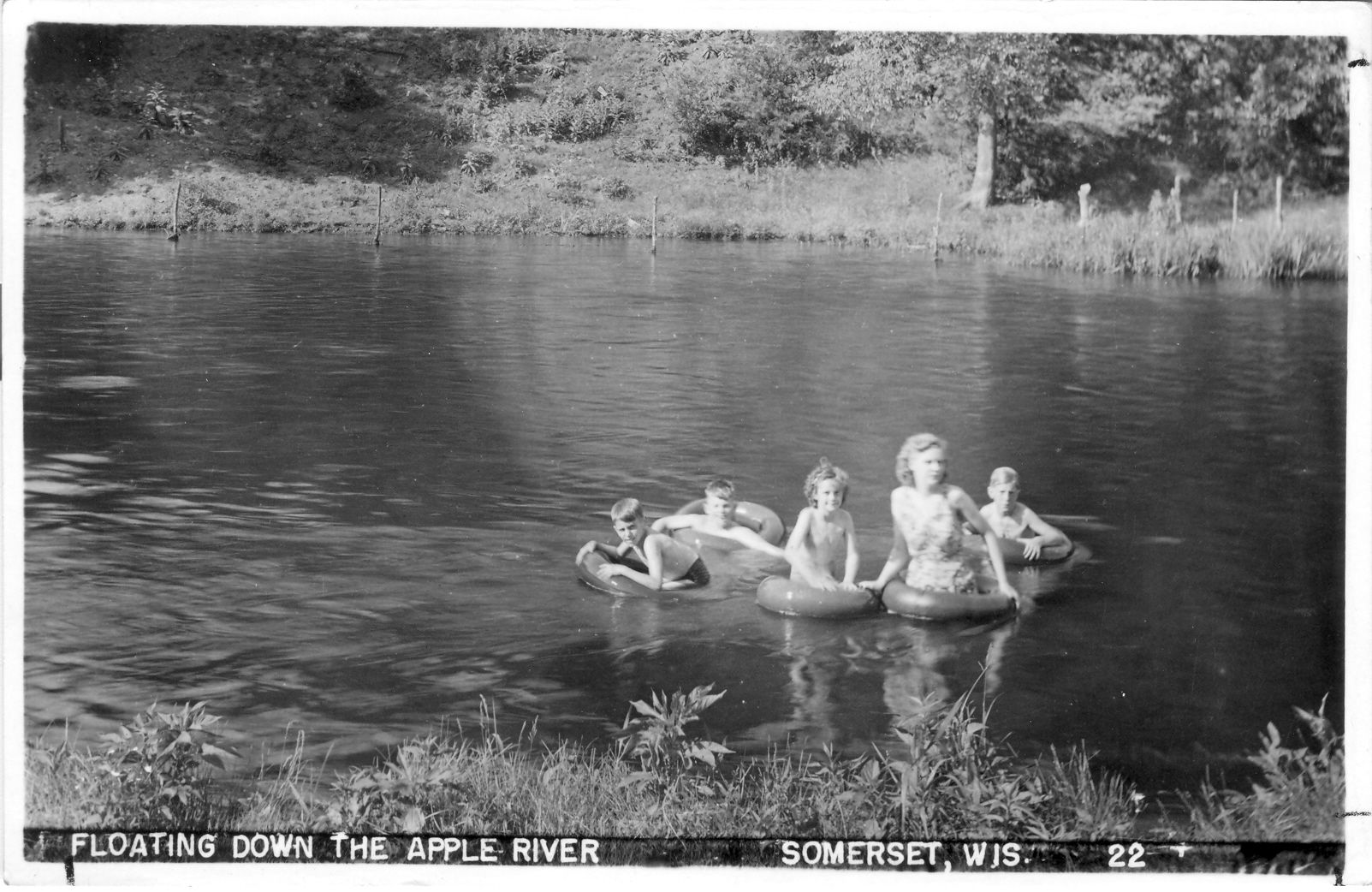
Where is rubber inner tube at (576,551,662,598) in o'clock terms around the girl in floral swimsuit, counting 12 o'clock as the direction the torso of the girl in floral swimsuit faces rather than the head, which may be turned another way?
The rubber inner tube is roughly at 3 o'clock from the girl in floral swimsuit.

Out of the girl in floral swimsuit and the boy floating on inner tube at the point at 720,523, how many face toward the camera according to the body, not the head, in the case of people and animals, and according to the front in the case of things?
2

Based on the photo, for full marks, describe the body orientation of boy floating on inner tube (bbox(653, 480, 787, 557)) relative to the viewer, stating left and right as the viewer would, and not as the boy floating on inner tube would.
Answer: facing the viewer

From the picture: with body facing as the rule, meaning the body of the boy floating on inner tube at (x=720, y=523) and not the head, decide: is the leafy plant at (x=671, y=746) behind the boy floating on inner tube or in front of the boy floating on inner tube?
in front

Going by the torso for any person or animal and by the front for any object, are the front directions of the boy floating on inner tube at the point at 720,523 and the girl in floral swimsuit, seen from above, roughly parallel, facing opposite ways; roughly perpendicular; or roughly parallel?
roughly parallel

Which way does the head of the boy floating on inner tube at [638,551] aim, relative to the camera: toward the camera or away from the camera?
toward the camera

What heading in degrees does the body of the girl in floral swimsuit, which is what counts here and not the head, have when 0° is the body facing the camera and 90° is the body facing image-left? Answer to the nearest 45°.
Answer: approximately 0°

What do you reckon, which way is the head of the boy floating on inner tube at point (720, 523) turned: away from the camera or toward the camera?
toward the camera
